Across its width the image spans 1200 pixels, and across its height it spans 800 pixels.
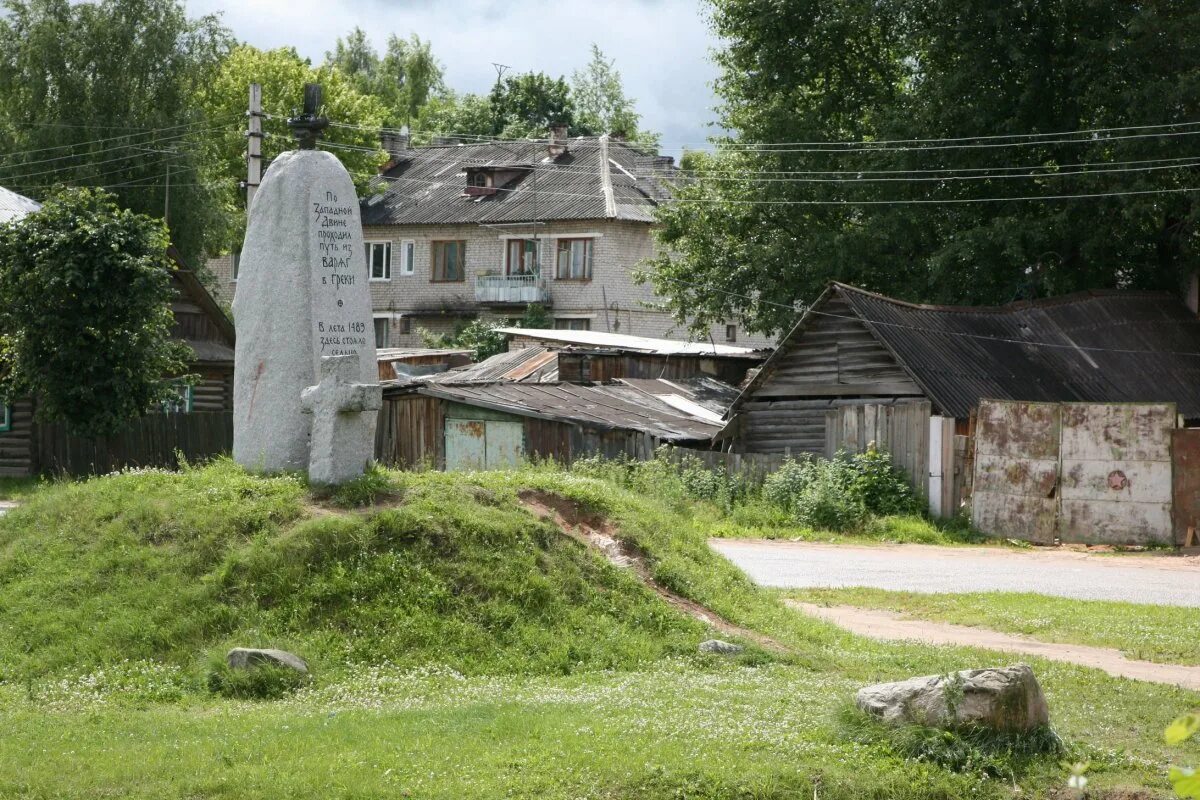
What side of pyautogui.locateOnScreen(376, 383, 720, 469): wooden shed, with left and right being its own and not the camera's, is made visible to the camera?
front

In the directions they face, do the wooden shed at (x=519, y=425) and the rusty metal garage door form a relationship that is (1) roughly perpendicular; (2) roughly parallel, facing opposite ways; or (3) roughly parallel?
roughly parallel

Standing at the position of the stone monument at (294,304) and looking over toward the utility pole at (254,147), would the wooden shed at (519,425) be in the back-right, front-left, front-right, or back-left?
front-right

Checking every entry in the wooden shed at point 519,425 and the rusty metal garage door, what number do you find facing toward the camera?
2

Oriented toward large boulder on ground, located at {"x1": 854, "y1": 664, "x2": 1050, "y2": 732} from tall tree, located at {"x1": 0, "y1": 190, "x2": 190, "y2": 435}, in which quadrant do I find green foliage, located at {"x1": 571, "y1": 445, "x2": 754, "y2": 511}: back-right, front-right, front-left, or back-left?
front-left

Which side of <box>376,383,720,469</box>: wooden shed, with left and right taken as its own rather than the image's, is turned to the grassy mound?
front

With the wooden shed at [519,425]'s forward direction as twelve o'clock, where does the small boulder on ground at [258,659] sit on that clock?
The small boulder on ground is roughly at 12 o'clock from the wooden shed.

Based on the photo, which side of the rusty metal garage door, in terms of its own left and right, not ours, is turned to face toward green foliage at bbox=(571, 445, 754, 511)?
right

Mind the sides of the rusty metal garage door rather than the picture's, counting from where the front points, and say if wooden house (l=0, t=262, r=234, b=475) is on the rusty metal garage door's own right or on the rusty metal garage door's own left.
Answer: on the rusty metal garage door's own right

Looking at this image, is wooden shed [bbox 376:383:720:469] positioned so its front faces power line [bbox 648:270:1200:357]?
no

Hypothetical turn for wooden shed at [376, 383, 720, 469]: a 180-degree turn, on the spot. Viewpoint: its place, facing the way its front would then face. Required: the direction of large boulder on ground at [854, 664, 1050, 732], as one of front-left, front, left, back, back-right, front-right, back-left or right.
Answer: back

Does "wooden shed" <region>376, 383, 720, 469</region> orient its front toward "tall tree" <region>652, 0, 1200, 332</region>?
no

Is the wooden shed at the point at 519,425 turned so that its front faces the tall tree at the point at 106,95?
no

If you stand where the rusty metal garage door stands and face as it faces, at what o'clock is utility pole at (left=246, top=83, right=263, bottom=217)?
The utility pole is roughly at 3 o'clock from the rusty metal garage door.

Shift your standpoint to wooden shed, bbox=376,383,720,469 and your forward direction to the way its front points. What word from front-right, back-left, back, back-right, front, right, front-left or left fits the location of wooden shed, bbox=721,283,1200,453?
left

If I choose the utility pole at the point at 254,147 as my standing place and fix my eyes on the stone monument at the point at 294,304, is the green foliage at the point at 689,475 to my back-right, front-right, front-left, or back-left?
front-left

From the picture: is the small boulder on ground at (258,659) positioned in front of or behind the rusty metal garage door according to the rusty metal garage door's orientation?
in front

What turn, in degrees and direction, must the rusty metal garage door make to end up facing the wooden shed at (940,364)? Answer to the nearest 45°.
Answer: approximately 135° to its right
